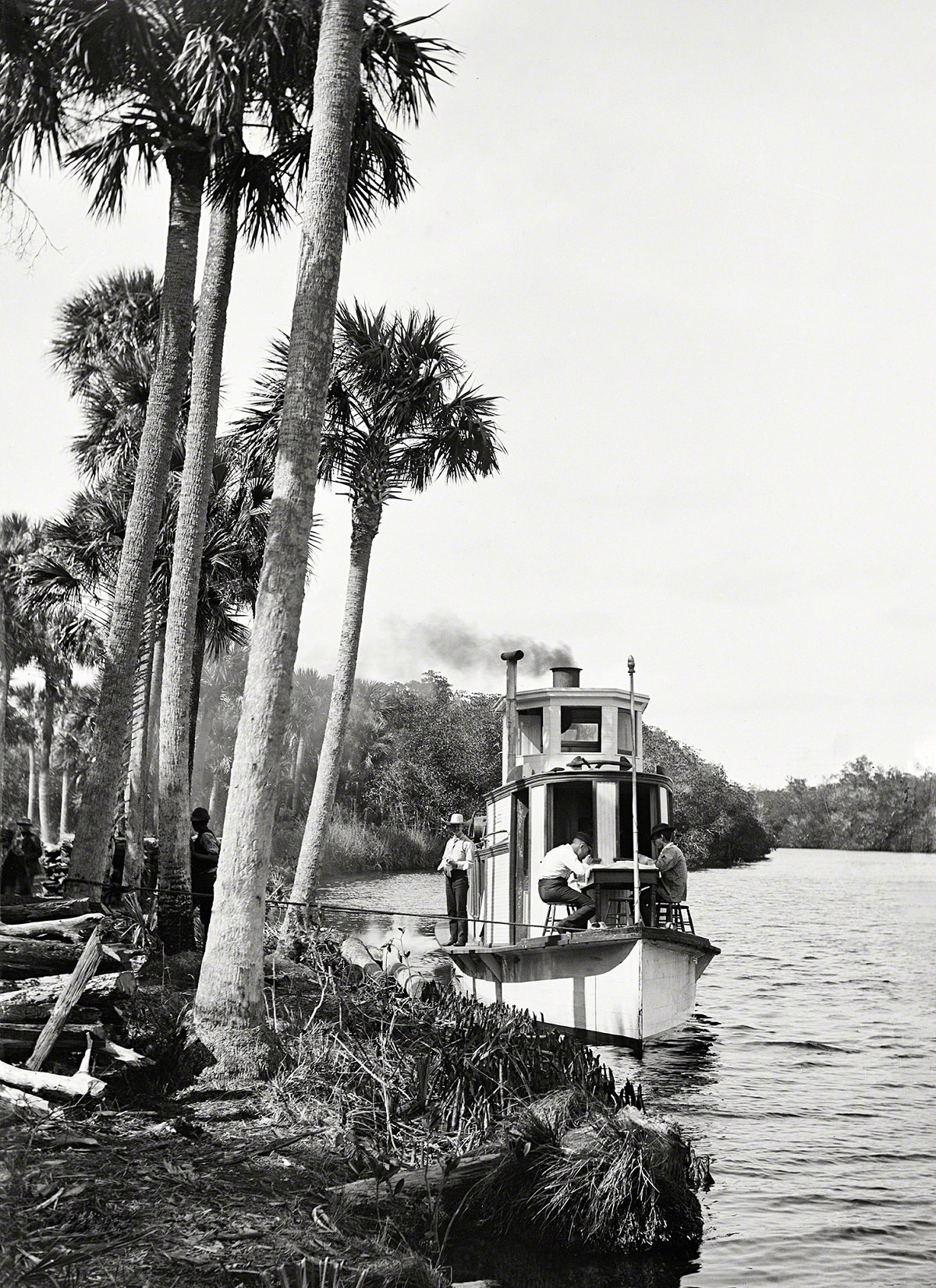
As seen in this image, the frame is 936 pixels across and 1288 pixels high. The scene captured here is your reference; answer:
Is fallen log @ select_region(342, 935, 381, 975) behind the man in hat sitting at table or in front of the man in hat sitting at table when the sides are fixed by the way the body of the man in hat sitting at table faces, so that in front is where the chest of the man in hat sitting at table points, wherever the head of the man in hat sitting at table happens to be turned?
in front

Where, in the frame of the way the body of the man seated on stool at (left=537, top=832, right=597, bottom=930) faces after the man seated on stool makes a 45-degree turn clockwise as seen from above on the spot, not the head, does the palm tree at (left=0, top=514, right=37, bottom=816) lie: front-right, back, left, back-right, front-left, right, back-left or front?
back

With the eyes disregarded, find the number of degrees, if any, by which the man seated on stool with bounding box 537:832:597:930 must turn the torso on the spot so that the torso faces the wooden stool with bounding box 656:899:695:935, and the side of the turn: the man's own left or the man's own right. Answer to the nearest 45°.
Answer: approximately 45° to the man's own left

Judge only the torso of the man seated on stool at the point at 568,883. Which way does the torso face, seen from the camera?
to the viewer's right

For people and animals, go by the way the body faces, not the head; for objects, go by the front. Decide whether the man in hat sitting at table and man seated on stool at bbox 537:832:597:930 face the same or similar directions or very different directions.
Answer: very different directions

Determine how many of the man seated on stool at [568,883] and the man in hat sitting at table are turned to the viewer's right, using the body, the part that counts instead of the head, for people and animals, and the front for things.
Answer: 1

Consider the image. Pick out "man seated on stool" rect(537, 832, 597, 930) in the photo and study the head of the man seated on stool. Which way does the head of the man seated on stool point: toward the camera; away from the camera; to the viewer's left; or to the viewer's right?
to the viewer's right
